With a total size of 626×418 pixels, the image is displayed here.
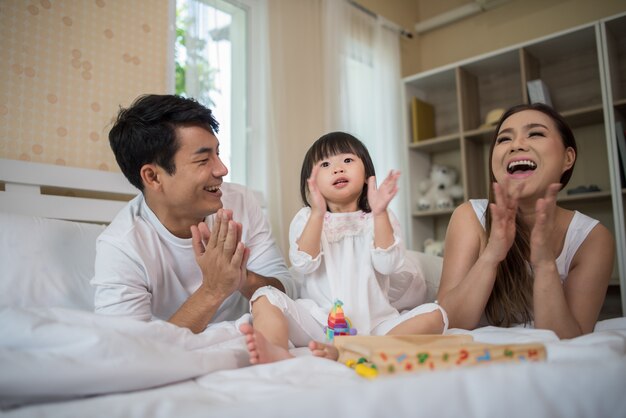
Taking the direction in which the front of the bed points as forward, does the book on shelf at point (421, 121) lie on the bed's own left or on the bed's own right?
on the bed's own left

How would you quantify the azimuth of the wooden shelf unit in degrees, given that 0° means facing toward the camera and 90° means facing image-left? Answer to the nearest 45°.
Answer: approximately 45°

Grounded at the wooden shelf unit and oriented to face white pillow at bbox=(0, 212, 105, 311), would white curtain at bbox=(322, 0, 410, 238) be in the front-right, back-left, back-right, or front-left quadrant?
front-right

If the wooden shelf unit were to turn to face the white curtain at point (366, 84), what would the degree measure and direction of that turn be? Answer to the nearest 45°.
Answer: approximately 45° to its right

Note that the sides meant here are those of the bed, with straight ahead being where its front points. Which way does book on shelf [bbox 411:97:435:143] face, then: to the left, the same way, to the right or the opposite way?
to the right

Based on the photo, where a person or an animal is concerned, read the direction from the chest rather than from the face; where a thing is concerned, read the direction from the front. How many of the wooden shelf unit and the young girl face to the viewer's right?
0

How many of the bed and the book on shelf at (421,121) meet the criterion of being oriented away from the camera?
0

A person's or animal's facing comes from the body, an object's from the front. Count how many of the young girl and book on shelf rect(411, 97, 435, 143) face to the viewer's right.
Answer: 0

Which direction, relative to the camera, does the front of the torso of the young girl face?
toward the camera

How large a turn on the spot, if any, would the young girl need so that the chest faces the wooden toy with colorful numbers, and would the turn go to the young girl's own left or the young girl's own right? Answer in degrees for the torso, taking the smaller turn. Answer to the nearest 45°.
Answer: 0° — they already face it
